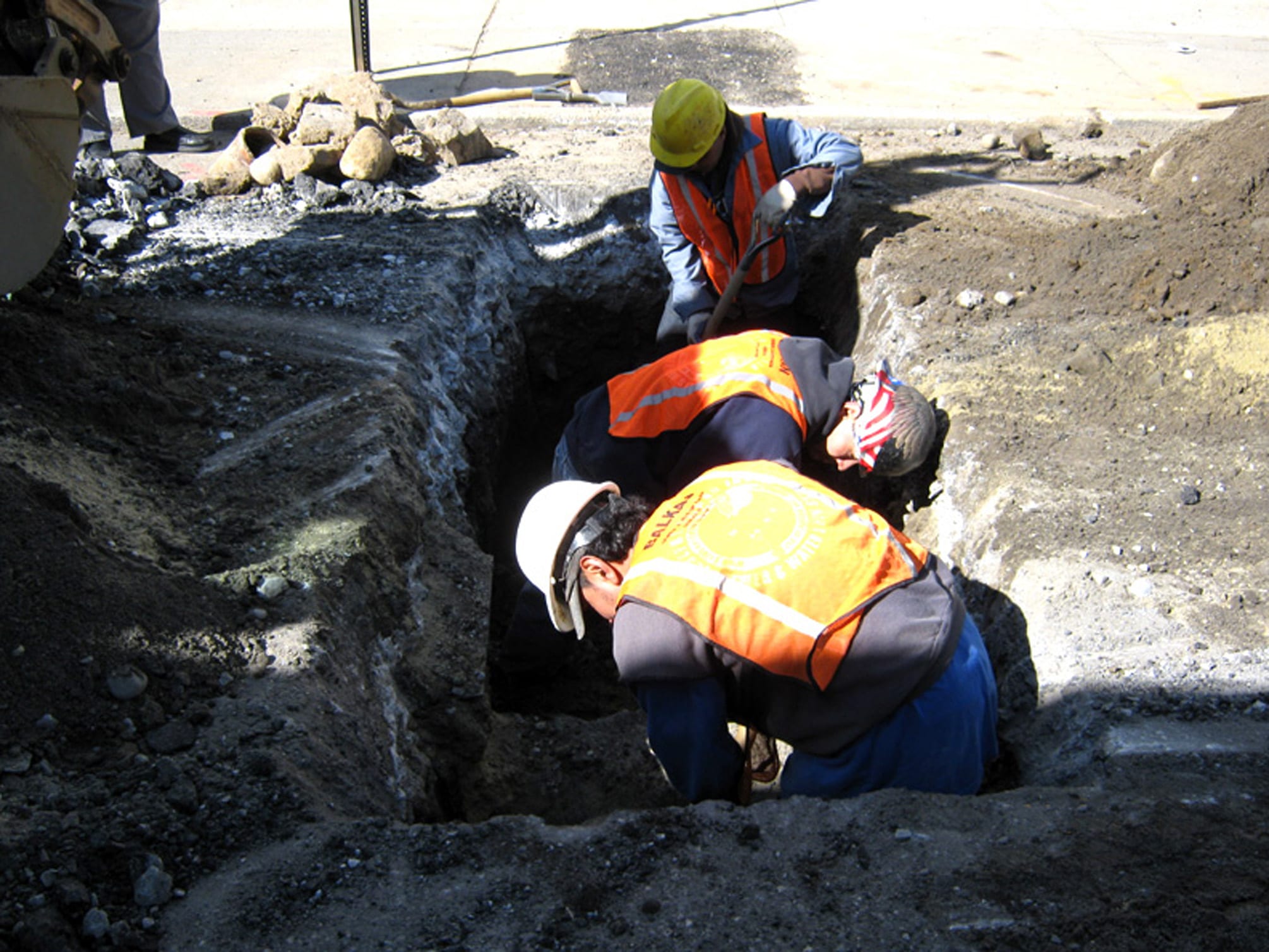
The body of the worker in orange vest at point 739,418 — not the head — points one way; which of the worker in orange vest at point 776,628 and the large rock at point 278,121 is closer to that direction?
the worker in orange vest

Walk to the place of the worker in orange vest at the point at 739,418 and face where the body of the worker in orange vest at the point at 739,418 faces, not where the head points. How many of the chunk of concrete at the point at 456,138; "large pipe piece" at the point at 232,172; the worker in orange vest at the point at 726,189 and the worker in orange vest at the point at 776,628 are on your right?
1

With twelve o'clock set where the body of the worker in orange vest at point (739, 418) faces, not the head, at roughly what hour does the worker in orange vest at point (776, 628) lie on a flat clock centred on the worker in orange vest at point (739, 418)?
the worker in orange vest at point (776, 628) is roughly at 3 o'clock from the worker in orange vest at point (739, 418).

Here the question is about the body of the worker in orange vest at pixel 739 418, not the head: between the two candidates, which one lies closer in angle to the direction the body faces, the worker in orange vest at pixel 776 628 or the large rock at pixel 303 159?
the worker in orange vest

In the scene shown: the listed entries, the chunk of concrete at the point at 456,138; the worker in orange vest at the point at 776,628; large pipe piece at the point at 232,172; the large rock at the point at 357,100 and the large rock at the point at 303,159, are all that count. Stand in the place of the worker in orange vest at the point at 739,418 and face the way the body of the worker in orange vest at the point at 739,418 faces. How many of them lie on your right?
1

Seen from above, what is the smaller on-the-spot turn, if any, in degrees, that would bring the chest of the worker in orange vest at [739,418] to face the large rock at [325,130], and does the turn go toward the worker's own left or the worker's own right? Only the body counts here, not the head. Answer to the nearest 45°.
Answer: approximately 135° to the worker's own left

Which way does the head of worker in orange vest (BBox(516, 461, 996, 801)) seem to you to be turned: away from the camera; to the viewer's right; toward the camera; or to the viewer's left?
to the viewer's left

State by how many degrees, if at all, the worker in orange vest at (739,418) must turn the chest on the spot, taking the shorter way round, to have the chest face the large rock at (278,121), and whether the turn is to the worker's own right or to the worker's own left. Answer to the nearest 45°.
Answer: approximately 135° to the worker's own left

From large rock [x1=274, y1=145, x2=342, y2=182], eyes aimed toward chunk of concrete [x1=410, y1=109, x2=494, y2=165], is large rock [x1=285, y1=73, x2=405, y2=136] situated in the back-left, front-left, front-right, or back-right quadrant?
front-left

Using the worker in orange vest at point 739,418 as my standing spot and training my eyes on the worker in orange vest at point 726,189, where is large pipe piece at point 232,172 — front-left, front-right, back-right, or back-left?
front-left

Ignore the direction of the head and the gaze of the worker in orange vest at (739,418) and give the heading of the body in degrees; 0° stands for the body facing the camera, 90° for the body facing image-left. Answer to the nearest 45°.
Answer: approximately 270°

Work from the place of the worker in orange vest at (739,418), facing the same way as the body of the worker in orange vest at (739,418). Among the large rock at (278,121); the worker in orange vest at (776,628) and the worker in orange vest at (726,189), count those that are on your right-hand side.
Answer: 1
